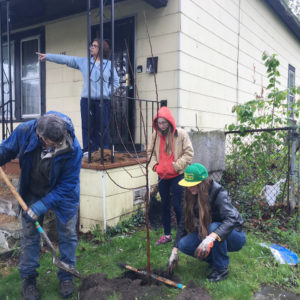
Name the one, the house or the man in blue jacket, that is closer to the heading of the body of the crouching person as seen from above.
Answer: the man in blue jacket

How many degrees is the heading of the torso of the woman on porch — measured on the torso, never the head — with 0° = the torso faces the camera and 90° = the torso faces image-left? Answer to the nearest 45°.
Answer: approximately 45°

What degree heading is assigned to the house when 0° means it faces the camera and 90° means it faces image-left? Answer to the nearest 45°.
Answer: approximately 45°

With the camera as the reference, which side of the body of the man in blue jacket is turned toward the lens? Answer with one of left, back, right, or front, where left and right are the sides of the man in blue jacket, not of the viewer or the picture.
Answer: front

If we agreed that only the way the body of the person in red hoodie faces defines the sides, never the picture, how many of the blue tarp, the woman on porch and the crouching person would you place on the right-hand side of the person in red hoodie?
1

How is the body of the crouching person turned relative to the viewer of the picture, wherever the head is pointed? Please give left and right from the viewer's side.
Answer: facing the viewer and to the left of the viewer

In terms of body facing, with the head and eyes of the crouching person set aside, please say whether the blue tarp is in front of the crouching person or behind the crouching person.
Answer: behind

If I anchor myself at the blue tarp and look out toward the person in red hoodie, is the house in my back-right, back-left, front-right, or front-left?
front-right

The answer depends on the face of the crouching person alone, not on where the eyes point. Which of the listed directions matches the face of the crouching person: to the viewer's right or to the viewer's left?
to the viewer's left

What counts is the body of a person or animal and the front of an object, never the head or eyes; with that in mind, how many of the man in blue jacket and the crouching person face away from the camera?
0
